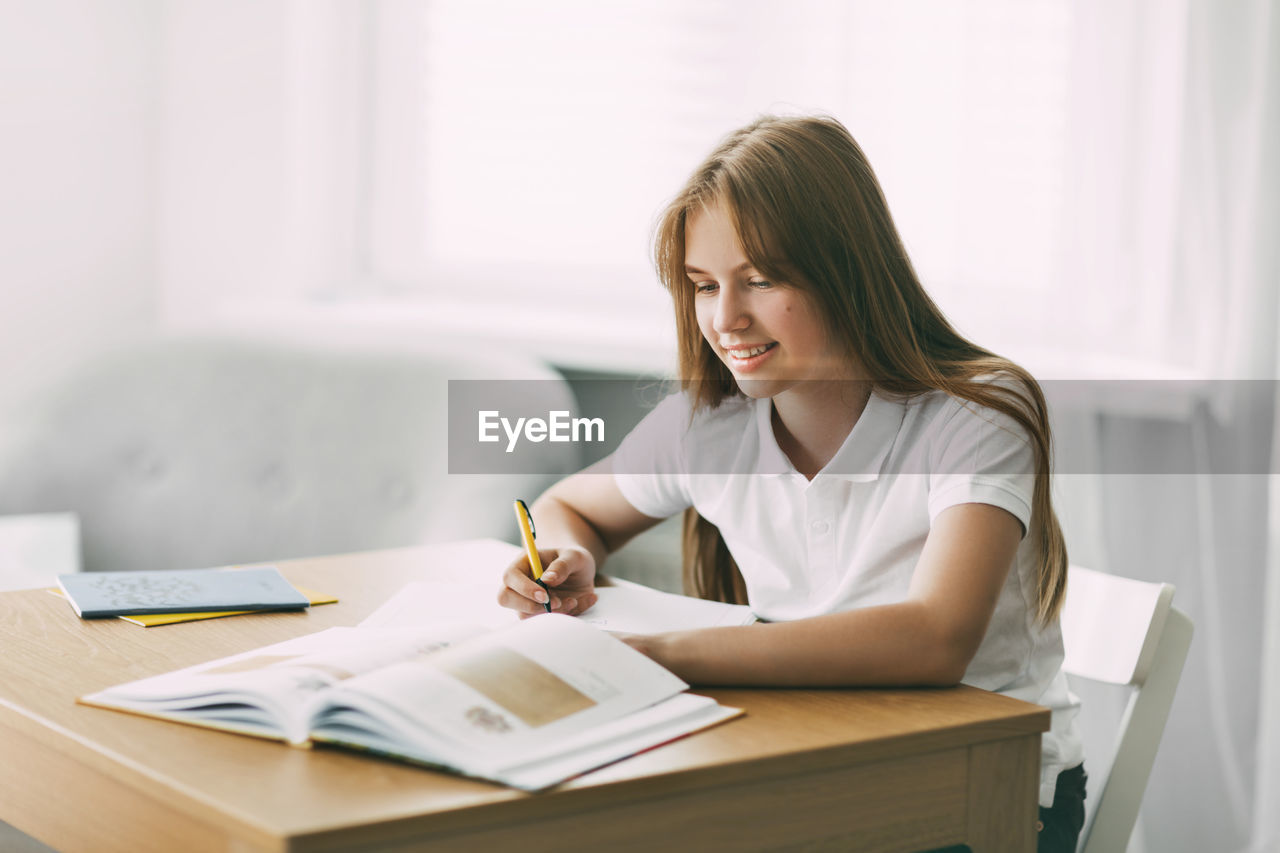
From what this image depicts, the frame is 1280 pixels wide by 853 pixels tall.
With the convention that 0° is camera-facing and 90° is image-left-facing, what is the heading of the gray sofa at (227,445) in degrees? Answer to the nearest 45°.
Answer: approximately 0°

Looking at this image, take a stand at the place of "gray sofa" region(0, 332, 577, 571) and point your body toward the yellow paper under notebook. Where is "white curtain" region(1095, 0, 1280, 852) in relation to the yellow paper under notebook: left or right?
left

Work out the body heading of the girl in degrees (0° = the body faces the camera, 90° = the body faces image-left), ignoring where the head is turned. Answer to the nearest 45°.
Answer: approximately 45°

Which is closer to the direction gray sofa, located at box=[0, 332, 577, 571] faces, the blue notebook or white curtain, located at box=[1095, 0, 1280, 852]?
the blue notebook

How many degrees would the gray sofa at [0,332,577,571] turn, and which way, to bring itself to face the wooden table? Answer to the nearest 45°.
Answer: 0° — it already faces it

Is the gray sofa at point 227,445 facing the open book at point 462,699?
yes

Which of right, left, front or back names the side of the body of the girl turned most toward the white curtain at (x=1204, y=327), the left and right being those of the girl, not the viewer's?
back

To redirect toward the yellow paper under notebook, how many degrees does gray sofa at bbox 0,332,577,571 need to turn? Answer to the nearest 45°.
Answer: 0° — it already faces it

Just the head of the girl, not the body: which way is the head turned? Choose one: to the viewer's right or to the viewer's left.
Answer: to the viewer's left

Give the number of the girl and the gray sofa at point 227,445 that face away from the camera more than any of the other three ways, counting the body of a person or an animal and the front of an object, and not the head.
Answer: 0

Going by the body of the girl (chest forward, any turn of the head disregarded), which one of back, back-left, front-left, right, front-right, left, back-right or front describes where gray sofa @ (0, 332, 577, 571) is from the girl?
right
